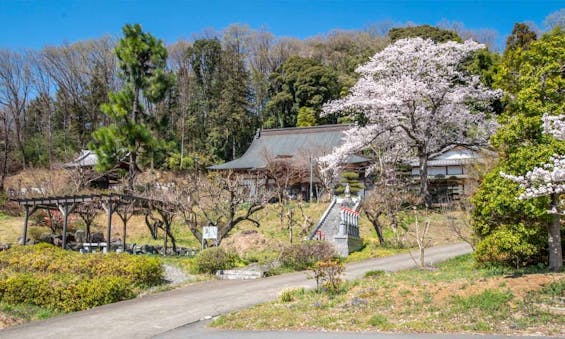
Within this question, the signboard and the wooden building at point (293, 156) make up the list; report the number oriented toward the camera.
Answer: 2

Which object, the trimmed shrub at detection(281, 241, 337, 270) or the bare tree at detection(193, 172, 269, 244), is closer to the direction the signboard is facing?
the trimmed shrub

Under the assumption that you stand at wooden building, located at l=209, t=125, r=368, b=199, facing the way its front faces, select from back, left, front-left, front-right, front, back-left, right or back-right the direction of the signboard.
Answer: front

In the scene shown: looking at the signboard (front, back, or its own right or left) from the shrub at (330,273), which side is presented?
front

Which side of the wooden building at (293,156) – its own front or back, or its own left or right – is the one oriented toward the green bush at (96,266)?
front

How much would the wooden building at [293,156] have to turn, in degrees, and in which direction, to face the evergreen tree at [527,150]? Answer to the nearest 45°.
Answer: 0° — it already faces it

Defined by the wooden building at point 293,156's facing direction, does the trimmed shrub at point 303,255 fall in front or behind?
in front

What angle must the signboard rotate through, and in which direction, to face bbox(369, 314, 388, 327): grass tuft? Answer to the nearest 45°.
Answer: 0° — it already faces it

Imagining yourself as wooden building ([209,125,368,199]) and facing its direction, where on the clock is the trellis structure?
The trellis structure is roughly at 1 o'clock from the wooden building.

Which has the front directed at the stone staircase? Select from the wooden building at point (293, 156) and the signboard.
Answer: the wooden building

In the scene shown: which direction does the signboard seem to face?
toward the camera

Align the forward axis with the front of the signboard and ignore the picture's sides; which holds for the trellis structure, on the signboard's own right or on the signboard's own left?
on the signboard's own right

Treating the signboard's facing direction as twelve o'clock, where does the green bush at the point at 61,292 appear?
The green bush is roughly at 1 o'clock from the signboard.

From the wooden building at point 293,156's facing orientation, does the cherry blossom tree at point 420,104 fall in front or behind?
in front

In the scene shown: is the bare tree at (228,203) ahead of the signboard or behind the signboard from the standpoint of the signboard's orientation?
behind

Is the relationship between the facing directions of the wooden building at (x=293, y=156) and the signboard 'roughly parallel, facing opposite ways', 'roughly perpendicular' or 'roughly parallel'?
roughly parallel

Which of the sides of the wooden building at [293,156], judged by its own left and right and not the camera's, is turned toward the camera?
front

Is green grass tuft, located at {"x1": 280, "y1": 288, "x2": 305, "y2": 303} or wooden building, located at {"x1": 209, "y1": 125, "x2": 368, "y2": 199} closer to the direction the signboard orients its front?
the green grass tuft
